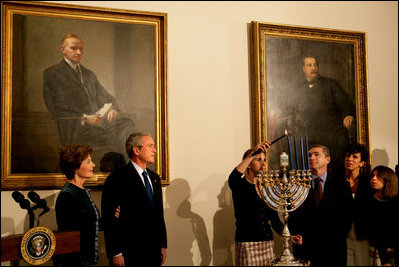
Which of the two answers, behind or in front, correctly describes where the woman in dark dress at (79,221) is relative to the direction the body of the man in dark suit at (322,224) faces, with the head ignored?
in front

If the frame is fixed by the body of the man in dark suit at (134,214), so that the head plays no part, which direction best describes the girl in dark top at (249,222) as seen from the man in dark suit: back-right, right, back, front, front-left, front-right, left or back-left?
front-left

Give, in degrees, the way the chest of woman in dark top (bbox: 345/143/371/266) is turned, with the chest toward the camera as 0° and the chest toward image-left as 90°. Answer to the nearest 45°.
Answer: approximately 45°

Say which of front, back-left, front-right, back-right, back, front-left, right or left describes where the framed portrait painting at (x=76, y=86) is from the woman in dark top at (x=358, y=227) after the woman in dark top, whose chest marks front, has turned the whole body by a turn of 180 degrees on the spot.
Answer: back-left

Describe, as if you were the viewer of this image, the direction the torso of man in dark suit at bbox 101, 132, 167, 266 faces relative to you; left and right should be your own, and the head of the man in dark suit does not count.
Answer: facing the viewer and to the right of the viewer

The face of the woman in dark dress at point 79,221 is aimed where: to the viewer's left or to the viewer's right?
to the viewer's right
